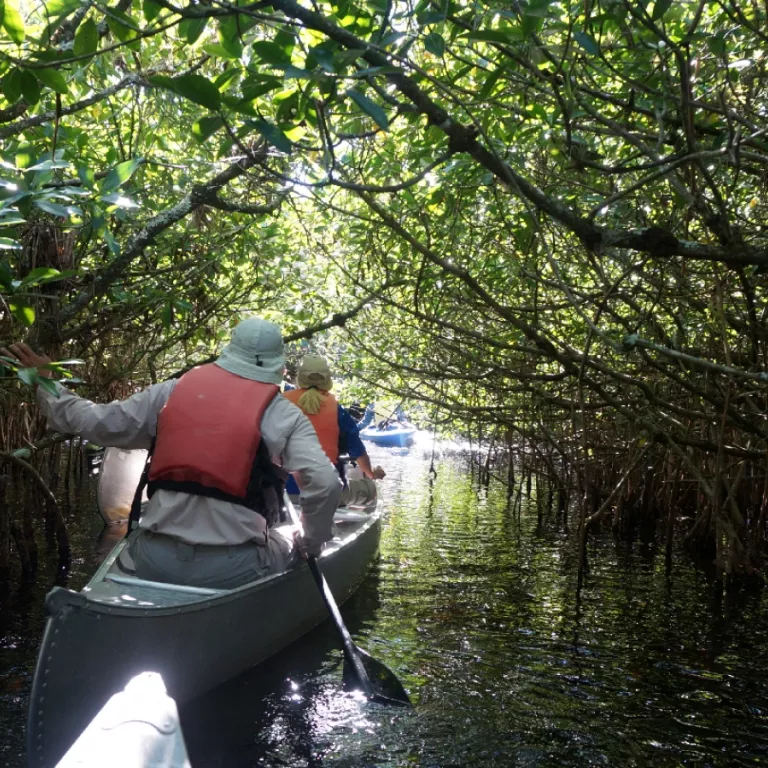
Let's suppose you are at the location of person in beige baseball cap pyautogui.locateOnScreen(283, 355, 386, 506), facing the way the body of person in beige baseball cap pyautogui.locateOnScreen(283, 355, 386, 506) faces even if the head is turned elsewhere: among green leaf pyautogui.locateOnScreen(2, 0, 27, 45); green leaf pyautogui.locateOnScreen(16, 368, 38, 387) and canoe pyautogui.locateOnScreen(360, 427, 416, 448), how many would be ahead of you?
1

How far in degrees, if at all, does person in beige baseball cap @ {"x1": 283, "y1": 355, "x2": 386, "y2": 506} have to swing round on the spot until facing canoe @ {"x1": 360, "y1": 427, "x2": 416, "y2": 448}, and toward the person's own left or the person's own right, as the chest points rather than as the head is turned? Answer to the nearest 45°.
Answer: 0° — they already face it

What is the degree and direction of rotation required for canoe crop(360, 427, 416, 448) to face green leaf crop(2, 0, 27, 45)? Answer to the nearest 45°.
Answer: approximately 135° to its left

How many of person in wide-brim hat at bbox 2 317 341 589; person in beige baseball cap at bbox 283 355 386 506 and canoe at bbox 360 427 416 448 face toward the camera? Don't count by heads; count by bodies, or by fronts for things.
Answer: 0

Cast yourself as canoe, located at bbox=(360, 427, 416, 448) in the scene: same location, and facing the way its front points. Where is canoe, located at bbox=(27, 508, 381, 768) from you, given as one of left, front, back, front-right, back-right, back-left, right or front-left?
back-left

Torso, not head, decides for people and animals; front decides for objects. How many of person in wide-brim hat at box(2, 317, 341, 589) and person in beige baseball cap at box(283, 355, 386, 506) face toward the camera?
0

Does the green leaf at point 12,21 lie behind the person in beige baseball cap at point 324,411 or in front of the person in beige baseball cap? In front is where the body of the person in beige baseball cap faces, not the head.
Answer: behind

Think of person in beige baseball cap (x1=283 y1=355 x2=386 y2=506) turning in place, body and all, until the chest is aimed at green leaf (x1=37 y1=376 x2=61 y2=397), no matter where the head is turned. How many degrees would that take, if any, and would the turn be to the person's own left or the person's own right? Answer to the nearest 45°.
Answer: approximately 180°

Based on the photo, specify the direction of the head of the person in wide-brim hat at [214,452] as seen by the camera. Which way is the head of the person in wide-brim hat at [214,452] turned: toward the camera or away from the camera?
away from the camera

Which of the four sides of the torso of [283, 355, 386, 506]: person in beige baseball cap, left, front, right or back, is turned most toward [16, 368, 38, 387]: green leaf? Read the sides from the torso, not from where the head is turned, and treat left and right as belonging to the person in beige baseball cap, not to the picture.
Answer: back

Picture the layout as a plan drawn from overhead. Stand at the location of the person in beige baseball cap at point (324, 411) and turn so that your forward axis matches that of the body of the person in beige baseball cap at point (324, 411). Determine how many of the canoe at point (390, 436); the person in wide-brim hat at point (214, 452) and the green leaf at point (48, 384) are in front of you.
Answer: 1

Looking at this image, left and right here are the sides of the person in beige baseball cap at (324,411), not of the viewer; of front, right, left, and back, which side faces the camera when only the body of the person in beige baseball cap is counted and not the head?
back

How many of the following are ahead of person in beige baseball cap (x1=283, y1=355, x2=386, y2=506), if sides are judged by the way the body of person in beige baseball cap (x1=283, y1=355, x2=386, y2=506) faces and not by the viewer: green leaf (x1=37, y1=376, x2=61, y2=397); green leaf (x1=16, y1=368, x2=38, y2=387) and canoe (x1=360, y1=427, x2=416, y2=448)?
1

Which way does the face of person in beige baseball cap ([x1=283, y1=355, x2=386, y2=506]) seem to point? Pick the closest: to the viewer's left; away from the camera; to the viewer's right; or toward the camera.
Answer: away from the camera

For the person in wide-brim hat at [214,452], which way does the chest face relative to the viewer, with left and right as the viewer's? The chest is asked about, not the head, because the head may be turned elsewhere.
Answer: facing away from the viewer and to the right of the viewer

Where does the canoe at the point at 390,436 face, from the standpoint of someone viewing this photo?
facing away from the viewer and to the left of the viewer
